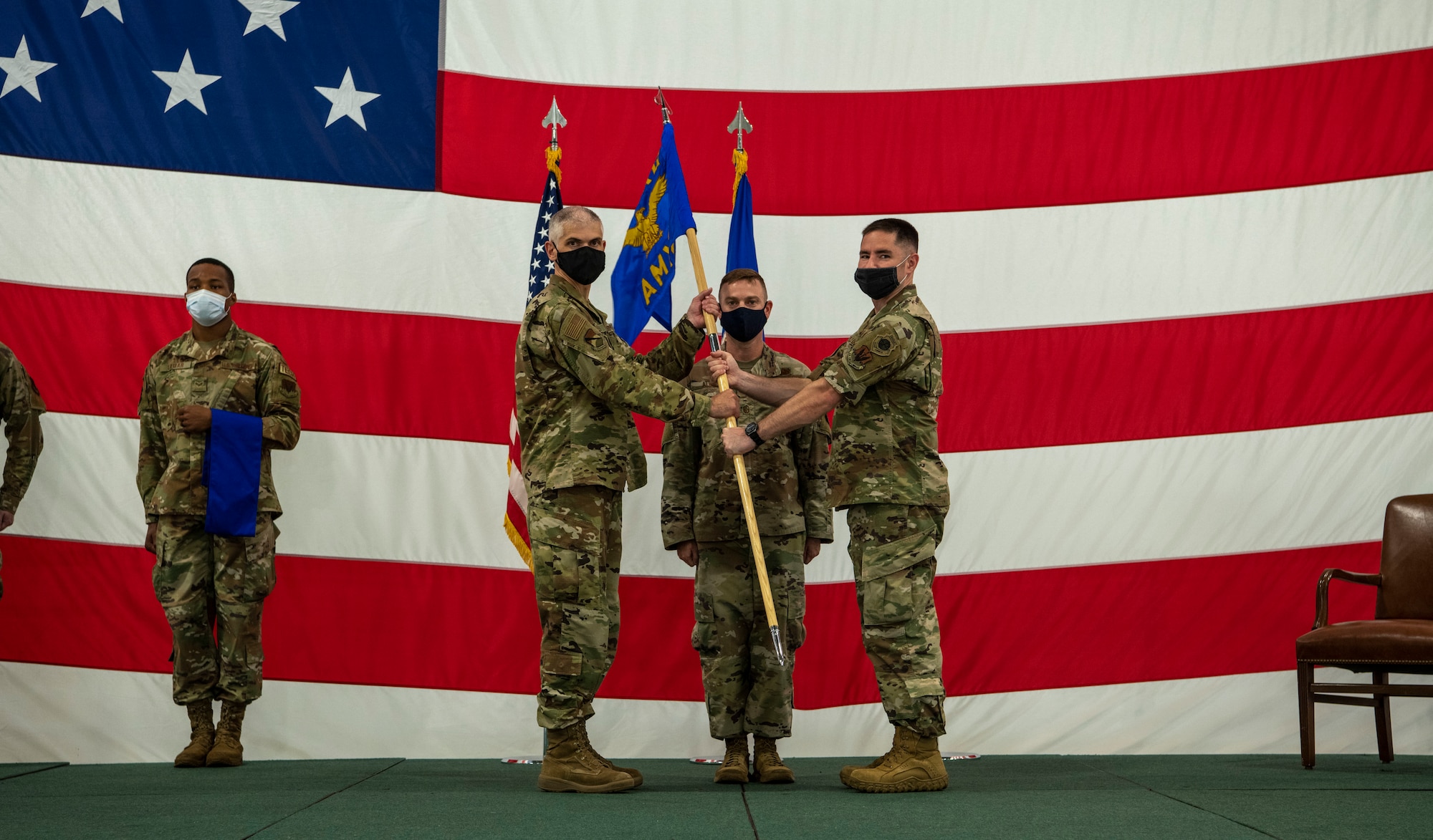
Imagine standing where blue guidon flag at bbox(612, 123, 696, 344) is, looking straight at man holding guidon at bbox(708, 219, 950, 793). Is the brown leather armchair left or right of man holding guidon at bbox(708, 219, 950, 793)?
left

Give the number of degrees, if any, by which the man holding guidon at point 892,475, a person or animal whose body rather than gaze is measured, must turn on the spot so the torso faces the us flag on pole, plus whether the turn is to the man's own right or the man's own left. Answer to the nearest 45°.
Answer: approximately 45° to the man's own right

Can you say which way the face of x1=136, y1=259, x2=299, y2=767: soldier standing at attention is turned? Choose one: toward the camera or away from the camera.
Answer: toward the camera

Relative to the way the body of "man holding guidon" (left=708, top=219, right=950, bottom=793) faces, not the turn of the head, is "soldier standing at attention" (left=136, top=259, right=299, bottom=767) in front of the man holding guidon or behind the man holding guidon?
in front

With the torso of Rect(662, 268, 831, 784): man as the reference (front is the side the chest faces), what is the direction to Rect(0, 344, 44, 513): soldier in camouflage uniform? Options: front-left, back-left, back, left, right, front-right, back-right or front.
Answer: right

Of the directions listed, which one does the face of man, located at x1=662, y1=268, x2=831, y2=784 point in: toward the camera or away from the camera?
toward the camera

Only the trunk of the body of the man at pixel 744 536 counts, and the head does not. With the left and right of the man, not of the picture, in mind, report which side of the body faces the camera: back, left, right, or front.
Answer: front

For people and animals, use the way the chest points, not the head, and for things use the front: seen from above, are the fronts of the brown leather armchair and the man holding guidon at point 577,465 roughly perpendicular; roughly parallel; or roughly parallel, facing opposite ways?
roughly parallel, facing opposite ways

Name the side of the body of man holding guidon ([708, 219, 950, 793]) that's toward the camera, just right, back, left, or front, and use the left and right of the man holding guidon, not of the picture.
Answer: left

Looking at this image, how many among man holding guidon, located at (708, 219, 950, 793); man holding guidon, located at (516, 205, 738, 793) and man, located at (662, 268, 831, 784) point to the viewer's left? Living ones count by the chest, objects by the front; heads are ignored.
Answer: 1

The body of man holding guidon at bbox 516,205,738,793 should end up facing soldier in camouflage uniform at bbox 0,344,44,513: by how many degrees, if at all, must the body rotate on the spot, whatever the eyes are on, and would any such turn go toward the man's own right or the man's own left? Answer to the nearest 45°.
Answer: approximately 135° to the man's own left

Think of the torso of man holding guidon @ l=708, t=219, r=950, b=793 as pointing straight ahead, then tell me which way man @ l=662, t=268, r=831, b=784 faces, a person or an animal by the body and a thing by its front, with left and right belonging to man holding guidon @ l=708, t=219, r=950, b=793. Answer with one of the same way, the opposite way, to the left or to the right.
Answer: to the left

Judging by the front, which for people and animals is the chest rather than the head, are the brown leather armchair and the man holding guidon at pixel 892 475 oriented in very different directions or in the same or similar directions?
same or similar directions

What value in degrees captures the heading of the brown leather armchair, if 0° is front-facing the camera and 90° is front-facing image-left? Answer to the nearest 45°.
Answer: approximately 45°

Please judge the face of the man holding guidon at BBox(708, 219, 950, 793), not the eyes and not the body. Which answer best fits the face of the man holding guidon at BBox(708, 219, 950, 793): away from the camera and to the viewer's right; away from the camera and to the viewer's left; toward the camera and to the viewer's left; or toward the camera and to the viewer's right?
toward the camera and to the viewer's left

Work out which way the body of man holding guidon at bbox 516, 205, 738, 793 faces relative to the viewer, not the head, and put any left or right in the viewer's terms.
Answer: facing to the right of the viewer
